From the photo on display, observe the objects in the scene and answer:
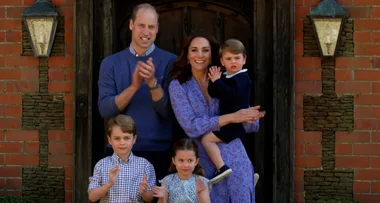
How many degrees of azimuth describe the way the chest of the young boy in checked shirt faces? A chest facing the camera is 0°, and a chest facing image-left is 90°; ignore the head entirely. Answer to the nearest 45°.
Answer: approximately 0°

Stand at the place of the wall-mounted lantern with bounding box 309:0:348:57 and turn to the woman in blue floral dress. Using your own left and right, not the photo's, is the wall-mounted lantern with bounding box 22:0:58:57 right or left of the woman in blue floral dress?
right

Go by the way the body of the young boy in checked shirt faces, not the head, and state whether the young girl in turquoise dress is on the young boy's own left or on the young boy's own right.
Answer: on the young boy's own left
